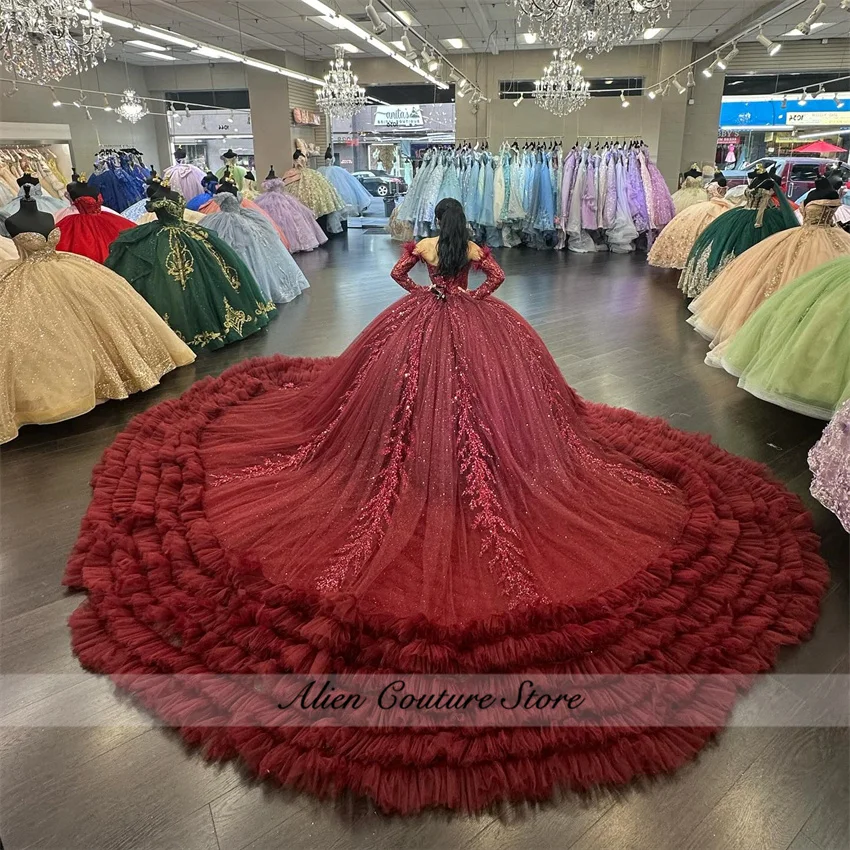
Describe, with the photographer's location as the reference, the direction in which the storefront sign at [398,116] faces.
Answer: facing the viewer

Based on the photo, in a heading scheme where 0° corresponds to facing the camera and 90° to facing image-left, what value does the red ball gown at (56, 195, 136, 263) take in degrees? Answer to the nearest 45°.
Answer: approximately 315°

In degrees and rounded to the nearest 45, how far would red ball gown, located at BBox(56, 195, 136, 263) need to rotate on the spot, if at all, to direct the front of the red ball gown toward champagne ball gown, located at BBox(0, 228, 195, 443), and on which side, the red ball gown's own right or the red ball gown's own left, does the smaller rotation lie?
approximately 45° to the red ball gown's own right

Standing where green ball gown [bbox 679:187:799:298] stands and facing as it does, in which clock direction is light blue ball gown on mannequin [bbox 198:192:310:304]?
The light blue ball gown on mannequin is roughly at 1 o'clock from the green ball gown.

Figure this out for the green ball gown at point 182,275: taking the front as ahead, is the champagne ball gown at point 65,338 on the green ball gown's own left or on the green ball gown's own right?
on the green ball gown's own right

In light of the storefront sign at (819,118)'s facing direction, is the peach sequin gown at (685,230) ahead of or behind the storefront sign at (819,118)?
ahead

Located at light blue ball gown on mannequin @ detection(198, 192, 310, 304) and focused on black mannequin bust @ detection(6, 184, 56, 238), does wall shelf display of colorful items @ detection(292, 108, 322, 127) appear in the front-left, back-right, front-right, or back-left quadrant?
back-right

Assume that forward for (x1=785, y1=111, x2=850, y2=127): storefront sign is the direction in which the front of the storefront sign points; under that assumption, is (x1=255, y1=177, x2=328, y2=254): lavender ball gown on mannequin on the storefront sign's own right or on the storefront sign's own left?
on the storefront sign's own right

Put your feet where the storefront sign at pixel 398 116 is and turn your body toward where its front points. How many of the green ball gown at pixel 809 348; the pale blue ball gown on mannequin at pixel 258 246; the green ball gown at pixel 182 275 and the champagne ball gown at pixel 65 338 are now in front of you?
4

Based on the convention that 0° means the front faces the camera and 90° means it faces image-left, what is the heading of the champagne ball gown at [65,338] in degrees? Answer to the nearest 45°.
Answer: approximately 315°

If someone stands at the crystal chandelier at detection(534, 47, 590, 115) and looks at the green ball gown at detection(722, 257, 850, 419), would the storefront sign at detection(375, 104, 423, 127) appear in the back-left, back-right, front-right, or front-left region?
back-right

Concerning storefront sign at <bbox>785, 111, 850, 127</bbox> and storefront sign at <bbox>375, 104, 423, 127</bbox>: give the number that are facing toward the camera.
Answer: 2

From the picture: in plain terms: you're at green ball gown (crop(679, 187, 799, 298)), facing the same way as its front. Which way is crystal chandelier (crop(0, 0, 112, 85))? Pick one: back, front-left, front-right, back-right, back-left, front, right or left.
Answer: front
